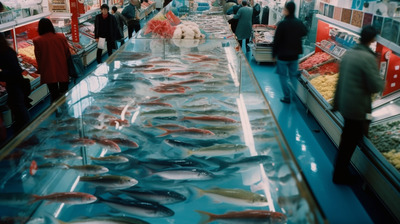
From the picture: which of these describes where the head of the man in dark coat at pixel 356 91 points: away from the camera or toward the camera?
away from the camera

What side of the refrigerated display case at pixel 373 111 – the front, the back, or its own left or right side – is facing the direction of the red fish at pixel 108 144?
front

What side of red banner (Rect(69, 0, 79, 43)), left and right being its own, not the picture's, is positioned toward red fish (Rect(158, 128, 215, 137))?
front

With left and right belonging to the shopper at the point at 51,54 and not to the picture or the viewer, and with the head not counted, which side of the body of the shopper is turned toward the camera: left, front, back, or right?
back

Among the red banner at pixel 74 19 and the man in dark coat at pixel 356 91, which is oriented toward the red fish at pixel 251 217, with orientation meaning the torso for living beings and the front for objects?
the red banner

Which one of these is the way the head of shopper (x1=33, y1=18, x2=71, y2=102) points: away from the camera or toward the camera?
away from the camera

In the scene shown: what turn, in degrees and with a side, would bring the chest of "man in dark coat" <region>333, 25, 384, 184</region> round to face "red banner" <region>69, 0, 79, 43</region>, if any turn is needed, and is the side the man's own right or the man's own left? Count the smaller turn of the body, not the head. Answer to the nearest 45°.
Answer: approximately 90° to the man's own left

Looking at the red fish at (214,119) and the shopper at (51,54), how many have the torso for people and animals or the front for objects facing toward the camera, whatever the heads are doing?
0
